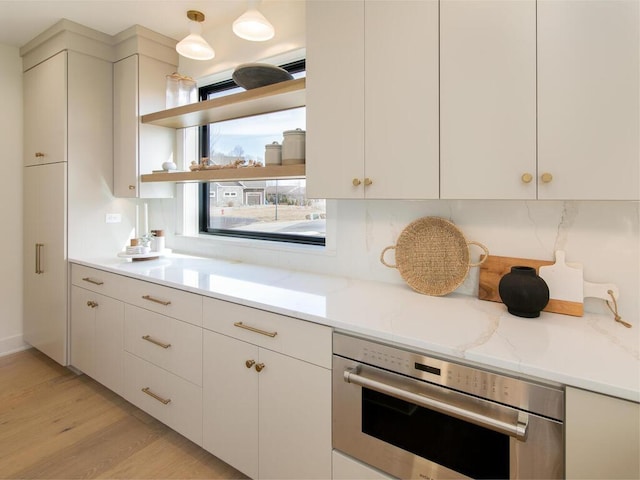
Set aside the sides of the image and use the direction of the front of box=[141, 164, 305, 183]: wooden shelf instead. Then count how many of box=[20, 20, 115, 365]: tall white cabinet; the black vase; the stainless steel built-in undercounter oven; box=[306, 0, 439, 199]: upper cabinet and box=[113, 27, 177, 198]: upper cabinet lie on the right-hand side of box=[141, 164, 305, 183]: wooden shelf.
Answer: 2

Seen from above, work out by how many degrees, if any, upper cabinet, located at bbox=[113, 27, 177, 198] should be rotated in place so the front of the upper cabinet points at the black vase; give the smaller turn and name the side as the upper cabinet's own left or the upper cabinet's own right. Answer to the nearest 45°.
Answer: approximately 90° to the upper cabinet's own left

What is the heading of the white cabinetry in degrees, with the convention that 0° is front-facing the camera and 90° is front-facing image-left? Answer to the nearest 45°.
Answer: approximately 45°

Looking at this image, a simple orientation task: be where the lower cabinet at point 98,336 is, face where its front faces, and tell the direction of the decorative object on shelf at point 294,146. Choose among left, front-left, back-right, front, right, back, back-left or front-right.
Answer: left

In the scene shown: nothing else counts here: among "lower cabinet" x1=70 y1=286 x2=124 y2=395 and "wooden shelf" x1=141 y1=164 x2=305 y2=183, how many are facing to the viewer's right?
0

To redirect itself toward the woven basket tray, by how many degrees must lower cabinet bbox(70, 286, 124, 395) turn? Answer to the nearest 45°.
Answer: approximately 90° to its left

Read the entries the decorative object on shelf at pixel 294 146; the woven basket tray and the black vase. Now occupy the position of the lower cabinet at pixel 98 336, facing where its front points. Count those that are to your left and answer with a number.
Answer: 3

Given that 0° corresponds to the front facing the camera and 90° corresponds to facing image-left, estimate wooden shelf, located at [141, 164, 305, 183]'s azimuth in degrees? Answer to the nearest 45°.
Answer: approximately 45°

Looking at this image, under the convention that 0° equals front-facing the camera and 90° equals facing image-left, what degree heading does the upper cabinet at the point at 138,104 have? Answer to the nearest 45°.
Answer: approximately 45°

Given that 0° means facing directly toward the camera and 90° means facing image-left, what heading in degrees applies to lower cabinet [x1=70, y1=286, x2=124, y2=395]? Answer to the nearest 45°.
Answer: approximately 45°
